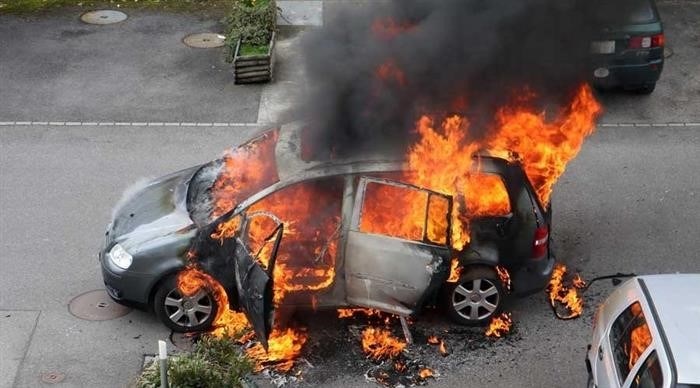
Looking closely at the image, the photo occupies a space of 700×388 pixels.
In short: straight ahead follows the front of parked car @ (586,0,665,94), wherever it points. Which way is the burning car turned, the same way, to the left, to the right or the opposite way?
to the left

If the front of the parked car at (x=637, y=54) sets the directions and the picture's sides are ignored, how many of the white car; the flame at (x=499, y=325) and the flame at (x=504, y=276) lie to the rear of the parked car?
3

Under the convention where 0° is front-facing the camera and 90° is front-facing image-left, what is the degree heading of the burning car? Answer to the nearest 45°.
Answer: approximately 90°

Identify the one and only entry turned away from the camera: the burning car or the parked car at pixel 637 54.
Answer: the parked car

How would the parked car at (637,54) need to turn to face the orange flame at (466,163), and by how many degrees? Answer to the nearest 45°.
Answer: approximately 180°

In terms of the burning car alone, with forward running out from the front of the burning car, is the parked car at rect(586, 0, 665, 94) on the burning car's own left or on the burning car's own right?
on the burning car's own right

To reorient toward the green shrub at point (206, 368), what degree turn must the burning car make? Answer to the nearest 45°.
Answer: approximately 45° to its left

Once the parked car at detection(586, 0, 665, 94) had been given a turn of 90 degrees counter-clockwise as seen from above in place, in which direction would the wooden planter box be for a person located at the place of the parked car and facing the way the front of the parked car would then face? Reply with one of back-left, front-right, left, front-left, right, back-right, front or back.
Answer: front

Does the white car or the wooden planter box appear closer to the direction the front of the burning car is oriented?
the wooden planter box

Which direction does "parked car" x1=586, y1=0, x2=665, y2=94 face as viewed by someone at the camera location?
facing away from the viewer

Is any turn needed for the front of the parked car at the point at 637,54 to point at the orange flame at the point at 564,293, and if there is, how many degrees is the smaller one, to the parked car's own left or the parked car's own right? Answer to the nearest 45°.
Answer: approximately 180°

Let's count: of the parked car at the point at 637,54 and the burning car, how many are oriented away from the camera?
1

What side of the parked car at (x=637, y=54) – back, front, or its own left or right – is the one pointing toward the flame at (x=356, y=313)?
back

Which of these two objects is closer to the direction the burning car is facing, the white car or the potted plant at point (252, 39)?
the potted plant

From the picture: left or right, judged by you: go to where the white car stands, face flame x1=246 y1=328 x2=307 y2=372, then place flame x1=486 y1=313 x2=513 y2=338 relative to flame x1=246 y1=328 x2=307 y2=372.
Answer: right

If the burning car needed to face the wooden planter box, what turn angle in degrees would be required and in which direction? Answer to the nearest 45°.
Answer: approximately 90° to its right
